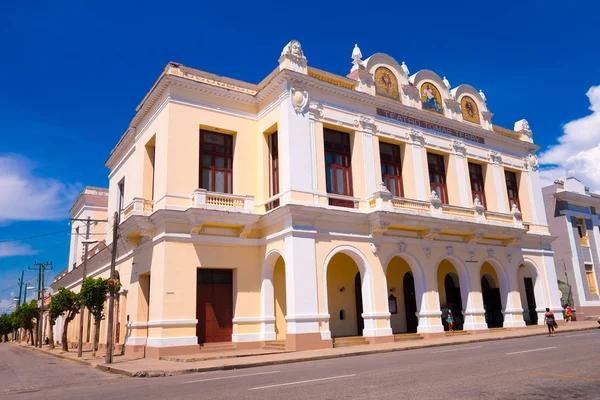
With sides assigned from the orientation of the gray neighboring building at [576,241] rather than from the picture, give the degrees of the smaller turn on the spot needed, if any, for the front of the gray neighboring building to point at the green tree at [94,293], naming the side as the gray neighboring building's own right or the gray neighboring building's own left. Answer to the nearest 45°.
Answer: approximately 90° to the gray neighboring building's own right

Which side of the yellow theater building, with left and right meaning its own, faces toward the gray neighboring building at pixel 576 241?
left

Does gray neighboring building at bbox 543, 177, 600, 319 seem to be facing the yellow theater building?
no

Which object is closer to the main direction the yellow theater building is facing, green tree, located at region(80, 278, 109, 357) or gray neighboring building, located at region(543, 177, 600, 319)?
the gray neighboring building

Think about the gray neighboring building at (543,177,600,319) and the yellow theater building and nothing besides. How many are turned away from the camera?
0

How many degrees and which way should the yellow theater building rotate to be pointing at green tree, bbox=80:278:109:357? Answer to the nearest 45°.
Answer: approximately 135° to its right
